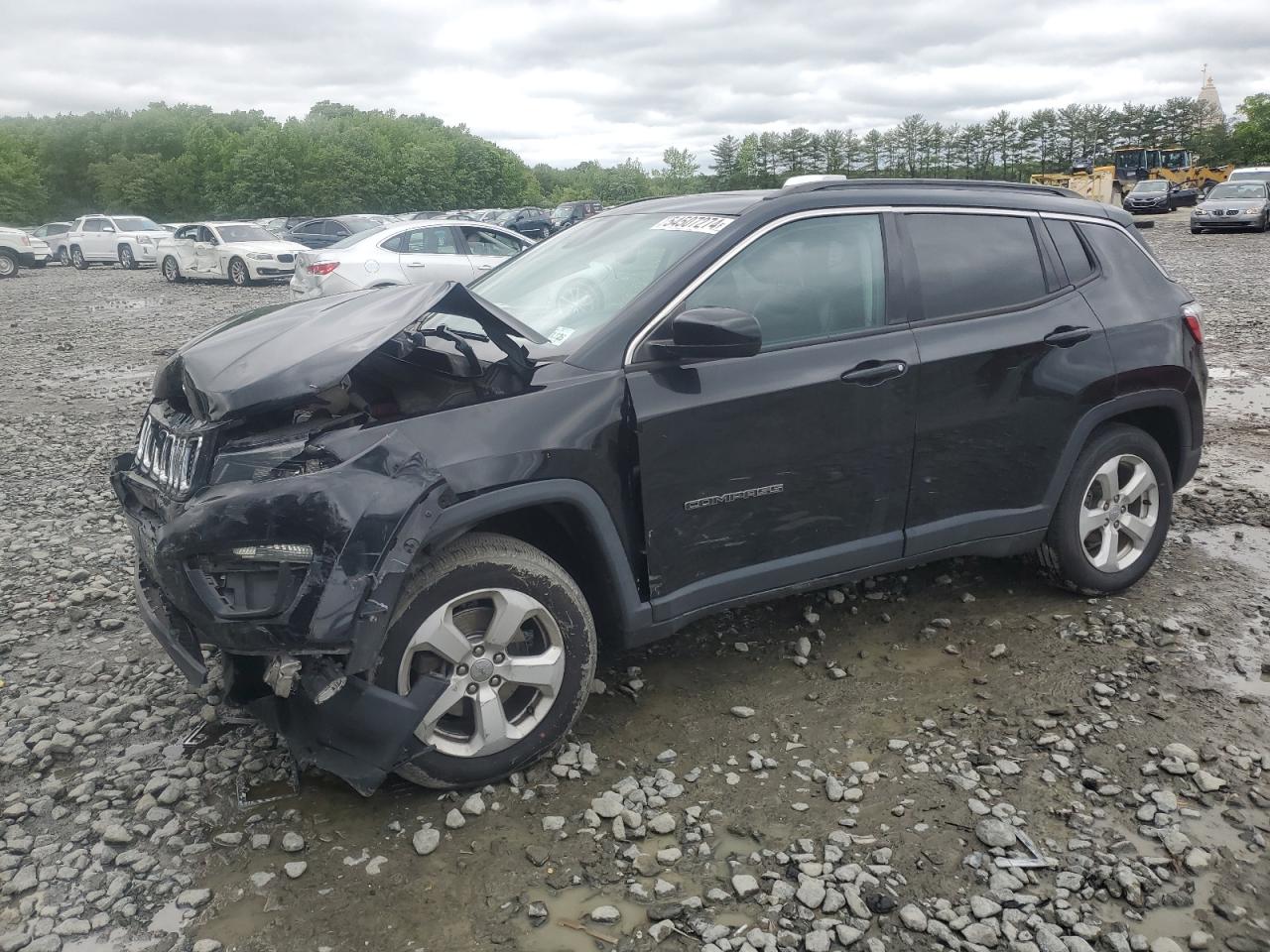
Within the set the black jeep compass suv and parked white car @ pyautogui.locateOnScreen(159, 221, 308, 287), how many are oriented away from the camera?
0

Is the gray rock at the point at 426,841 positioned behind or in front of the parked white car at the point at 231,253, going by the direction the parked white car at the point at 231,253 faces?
in front

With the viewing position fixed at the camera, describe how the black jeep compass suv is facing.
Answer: facing the viewer and to the left of the viewer

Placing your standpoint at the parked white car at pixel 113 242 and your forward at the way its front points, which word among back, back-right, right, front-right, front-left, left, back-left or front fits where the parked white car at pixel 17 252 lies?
right

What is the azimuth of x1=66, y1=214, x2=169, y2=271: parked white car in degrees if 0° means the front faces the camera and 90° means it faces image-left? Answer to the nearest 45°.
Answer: approximately 315°

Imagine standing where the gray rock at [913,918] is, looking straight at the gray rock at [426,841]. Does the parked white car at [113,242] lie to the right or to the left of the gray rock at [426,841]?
right

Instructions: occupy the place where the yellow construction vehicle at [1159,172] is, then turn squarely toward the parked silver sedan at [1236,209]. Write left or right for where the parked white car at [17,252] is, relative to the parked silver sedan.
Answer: right

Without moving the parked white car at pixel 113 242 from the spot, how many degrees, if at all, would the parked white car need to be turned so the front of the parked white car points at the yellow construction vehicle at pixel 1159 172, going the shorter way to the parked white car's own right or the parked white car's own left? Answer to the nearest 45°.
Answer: approximately 45° to the parked white car's own left

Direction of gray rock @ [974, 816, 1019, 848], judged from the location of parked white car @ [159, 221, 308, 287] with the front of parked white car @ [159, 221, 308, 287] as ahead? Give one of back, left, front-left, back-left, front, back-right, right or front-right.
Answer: front-right

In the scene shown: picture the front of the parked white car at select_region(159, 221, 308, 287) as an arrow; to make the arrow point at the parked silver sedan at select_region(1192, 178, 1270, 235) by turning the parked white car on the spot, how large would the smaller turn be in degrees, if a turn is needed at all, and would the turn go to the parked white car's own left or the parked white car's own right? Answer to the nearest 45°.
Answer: approximately 45° to the parked white car's own left

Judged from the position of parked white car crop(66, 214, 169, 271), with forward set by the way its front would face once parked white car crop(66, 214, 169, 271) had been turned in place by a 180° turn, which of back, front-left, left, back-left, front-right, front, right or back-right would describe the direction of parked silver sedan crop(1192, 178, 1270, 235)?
back

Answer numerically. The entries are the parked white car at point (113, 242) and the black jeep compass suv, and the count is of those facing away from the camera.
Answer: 0

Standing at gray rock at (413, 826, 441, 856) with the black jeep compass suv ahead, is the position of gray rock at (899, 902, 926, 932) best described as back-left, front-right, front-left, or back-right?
front-right

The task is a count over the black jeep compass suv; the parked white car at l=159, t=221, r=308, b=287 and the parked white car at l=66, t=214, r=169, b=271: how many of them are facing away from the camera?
0

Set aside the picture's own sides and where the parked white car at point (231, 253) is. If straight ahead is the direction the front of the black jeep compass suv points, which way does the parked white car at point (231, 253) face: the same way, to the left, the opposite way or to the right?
to the left

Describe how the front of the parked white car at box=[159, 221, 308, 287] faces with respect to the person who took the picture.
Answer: facing the viewer and to the right of the viewer

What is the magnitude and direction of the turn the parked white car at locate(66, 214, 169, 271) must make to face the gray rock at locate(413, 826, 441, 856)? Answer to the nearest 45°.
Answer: approximately 45° to its right

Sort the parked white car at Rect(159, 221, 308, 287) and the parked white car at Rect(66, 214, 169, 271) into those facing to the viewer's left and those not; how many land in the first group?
0
